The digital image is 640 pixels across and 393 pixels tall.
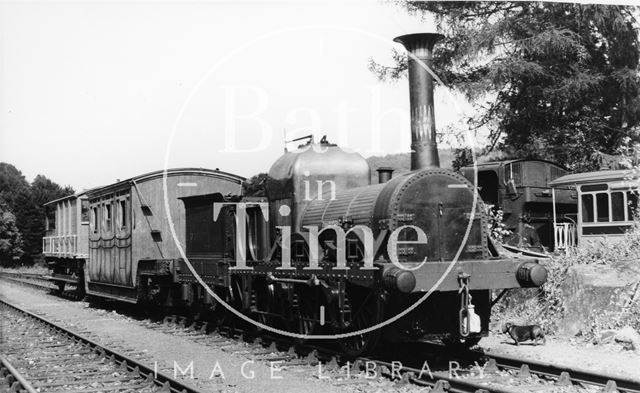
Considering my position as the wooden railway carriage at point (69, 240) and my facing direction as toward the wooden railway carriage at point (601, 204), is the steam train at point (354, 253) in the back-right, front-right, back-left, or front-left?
front-right

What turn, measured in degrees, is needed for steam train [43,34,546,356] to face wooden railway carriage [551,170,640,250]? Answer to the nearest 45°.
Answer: approximately 90° to its left

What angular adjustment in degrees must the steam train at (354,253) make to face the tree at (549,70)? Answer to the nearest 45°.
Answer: approximately 90° to its left

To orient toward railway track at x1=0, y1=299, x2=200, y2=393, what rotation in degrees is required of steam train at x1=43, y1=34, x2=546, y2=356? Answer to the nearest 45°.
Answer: approximately 135° to its right

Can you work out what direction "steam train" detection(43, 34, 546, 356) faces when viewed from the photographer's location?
facing the viewer and to the right of the viewer
